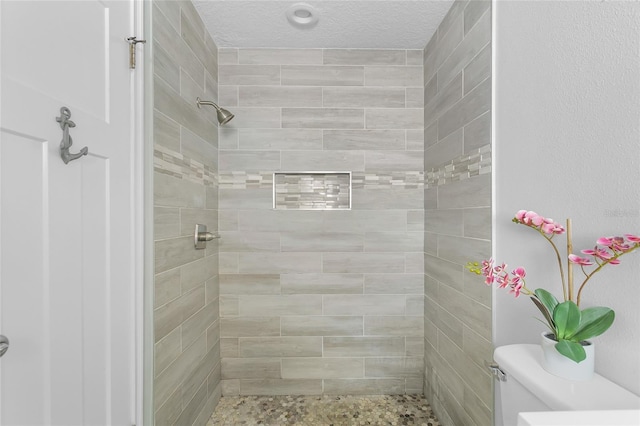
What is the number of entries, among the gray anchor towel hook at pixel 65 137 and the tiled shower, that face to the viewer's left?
0

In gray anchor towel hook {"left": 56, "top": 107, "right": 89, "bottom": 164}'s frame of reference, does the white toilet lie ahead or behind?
ahead

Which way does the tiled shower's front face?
toward the camera

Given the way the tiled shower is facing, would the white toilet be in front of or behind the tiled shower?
in front

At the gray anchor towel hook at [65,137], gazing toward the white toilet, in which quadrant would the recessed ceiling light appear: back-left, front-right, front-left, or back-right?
front-left

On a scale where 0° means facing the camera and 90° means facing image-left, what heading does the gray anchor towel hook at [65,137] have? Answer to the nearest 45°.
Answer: approximately 315°
